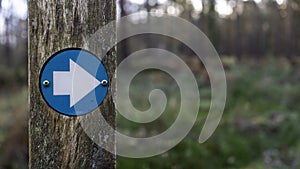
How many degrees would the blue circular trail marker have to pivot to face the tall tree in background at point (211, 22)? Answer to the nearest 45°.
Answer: approximately 180°

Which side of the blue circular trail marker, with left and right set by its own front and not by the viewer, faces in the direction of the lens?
front
